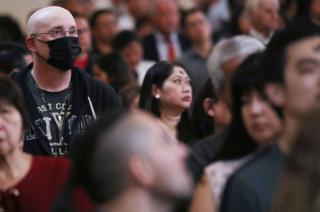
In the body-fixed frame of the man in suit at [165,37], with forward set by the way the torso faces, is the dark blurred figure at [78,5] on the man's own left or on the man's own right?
on the man's own right

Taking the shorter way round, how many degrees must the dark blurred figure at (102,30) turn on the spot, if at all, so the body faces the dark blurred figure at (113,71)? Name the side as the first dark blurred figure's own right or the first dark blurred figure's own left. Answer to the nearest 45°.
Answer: approximately 45° to the first dark blurred figure's own right

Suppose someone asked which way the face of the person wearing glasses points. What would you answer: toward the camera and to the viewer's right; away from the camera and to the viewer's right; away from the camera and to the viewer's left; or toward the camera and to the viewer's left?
toward the camera and to the viewer's right

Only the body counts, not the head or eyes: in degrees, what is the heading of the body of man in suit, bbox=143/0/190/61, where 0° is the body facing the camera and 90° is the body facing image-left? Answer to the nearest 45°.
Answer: approximately 0°

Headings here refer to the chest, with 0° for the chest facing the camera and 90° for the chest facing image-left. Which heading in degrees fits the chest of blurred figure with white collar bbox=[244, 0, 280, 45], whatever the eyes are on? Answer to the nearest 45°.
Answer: approximately 315°
